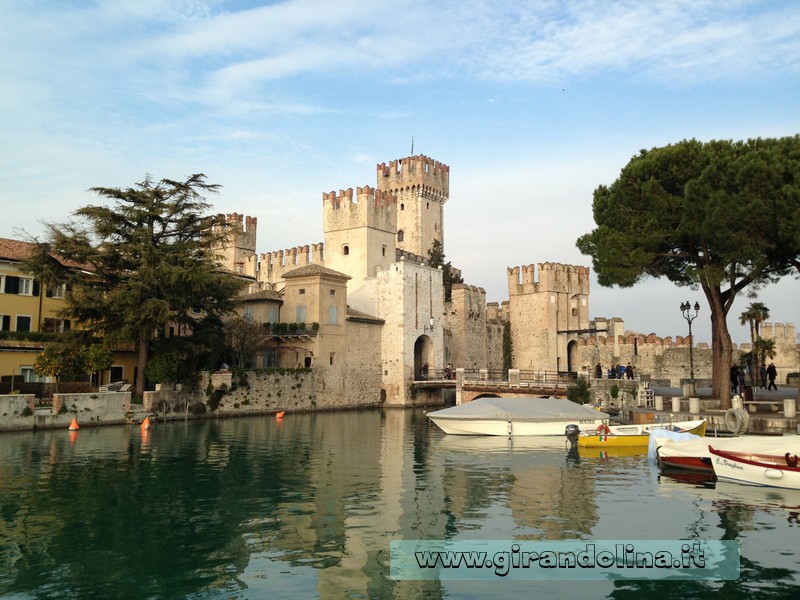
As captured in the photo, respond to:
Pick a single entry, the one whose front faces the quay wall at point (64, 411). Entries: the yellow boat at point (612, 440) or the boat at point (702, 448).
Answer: the boat

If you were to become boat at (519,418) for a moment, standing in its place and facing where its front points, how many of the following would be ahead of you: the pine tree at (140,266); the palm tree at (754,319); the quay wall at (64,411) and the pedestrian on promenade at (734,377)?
2

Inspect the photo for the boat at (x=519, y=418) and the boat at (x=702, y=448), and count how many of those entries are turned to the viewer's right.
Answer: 0

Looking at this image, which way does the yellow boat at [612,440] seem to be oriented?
to the viewer's right

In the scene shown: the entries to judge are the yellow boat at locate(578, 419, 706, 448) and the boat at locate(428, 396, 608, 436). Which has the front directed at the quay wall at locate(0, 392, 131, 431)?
the boat

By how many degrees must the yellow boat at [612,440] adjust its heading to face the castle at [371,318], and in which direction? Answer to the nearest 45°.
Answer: approximately 135° to its left

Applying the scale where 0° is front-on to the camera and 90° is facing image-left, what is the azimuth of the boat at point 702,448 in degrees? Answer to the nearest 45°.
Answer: approximately 90°

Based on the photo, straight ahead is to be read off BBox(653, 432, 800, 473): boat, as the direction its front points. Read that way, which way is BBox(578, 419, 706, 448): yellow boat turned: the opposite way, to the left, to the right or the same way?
the opposite way

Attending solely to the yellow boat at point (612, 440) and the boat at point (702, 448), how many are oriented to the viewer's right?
1

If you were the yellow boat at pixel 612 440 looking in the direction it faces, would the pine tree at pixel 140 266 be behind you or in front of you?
behind

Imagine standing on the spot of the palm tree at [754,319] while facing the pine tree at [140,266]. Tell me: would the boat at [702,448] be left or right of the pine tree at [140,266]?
left

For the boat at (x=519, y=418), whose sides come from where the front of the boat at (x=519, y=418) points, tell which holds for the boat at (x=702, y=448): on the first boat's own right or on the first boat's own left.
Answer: on the first boat's own left

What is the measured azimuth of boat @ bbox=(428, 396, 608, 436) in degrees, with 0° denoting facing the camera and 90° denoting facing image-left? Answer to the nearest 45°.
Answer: approximately 90°

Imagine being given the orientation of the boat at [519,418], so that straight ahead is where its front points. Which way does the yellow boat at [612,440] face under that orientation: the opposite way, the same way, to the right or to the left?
the opposite way
